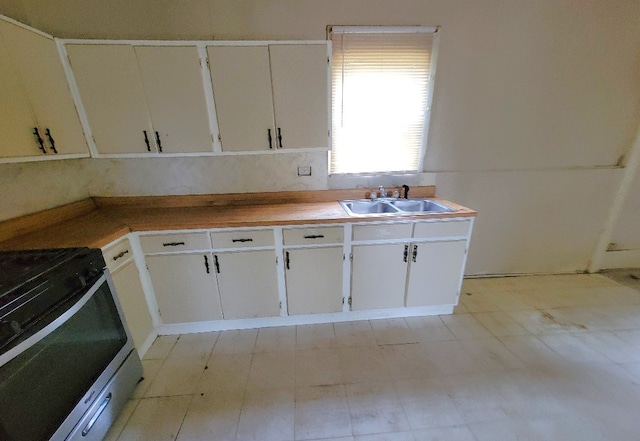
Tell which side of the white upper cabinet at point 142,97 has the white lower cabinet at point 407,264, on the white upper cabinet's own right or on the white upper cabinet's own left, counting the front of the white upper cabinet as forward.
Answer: on the white upper cabinet's own left

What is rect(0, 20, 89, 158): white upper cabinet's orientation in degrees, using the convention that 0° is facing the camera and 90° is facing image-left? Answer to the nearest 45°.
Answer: approximately 315°

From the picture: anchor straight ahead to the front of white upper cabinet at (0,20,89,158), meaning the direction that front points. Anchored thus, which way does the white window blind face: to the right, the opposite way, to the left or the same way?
to the right

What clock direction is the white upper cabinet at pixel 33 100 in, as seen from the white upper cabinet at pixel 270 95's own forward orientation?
the white upper cabinet at pixel 33 100 is roughly at 3 o'clock from the white upper cabinet at pixel 270 95.

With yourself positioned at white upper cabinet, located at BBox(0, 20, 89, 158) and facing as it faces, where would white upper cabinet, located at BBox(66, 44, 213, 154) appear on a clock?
white upper cabinet, located at BBox(66, 44, 213, 154) is roughly at 11 o'clock from white upper cabinet, located at BBox(0, 20, 89, 158).

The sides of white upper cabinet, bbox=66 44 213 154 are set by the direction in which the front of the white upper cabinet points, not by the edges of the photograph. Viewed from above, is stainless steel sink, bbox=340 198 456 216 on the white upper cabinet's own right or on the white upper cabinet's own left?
on the white upper cabinet's own left

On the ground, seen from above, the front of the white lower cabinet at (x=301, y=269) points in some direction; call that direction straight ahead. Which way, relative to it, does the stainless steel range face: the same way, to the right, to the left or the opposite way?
to the left

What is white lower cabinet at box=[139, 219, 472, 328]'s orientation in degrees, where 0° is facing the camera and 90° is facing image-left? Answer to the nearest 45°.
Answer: approximately 0°
